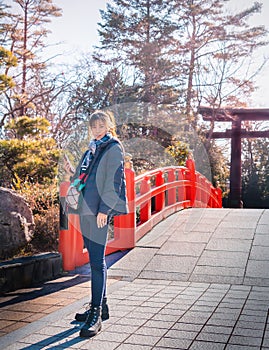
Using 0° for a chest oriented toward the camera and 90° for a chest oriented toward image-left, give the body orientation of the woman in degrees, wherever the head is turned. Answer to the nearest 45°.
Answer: approximately 45°

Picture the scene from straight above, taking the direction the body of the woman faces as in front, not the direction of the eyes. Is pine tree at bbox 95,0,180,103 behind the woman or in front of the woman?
behind

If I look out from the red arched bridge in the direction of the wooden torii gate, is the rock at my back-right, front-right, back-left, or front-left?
back-left

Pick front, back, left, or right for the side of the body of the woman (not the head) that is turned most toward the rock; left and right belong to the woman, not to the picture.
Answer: right

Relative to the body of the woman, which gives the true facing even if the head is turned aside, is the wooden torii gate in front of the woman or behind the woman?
behind

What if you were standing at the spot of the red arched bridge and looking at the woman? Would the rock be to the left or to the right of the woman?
right
